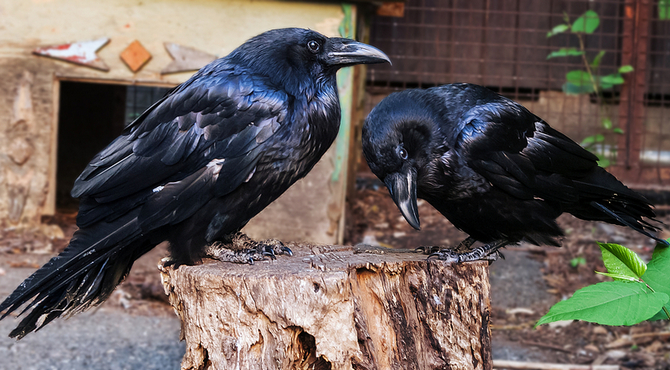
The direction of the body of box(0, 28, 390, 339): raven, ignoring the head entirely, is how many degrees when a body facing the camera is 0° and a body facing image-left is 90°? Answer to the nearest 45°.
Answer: approximately 270°
